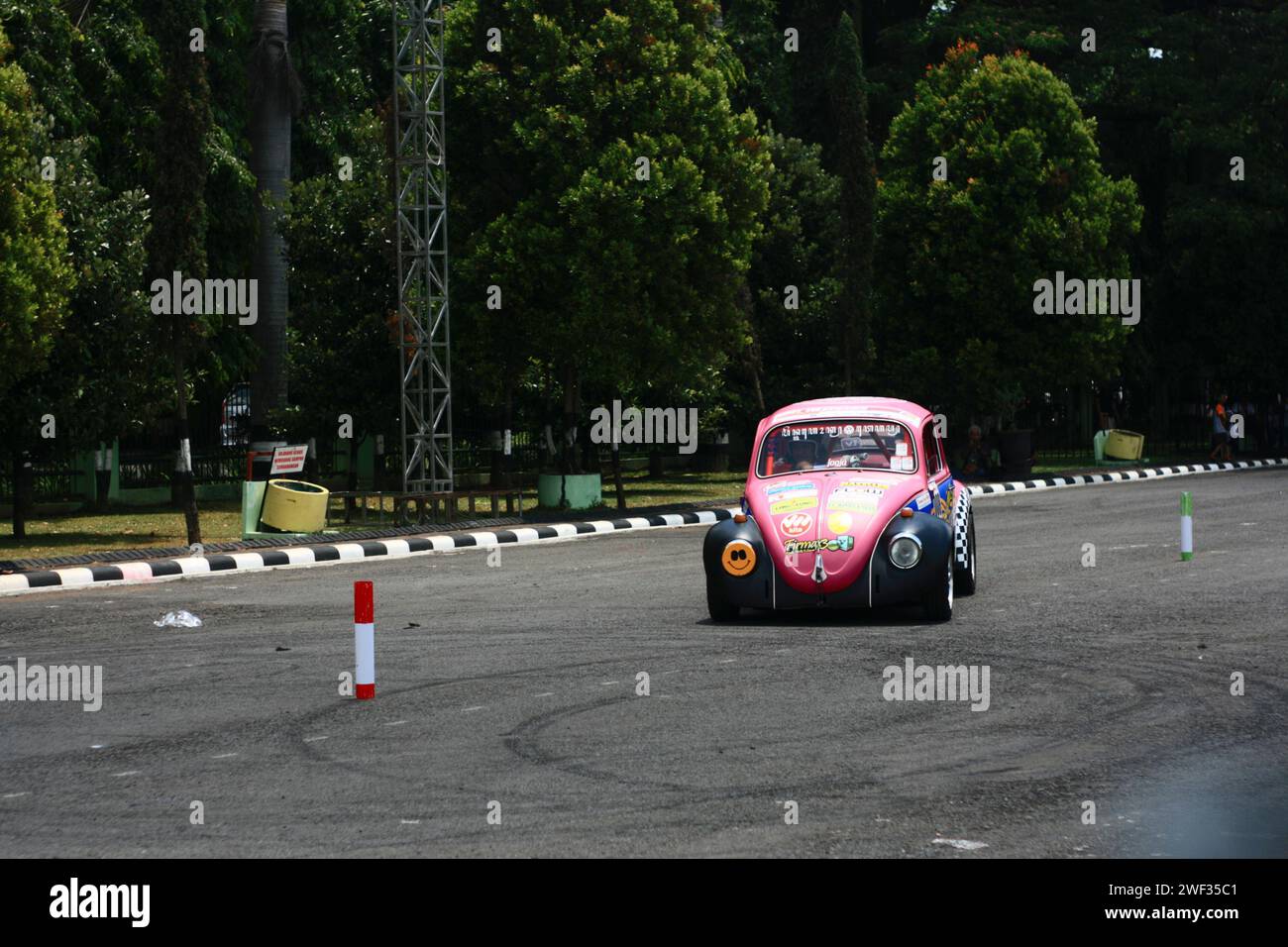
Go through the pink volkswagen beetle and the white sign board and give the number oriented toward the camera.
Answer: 2

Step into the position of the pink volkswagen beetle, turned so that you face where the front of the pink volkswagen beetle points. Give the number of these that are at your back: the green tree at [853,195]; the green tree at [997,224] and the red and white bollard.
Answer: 2

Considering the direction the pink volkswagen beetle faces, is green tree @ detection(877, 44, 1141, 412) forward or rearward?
rearward

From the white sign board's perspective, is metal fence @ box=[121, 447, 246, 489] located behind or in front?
behind

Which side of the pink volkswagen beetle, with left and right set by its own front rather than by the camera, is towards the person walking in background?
back

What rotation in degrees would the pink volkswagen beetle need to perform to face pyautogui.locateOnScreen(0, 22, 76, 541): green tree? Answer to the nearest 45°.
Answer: approximately 135° to its right

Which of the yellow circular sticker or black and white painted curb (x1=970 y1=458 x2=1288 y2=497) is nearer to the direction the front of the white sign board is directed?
the yellow circular sticker

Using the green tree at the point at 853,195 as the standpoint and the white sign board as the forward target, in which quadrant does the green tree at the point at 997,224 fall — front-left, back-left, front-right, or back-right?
back-left

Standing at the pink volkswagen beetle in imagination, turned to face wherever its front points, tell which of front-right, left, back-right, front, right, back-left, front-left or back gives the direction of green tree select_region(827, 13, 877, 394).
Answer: back

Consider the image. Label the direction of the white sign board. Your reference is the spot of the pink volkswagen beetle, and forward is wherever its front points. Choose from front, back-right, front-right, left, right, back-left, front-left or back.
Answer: back-right

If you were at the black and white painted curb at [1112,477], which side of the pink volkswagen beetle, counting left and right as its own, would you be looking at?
back

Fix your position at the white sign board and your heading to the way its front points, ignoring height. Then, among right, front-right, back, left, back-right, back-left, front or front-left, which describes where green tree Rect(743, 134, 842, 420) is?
back-left

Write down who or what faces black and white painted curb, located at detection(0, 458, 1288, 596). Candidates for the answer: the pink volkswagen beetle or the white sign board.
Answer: the white sign board
